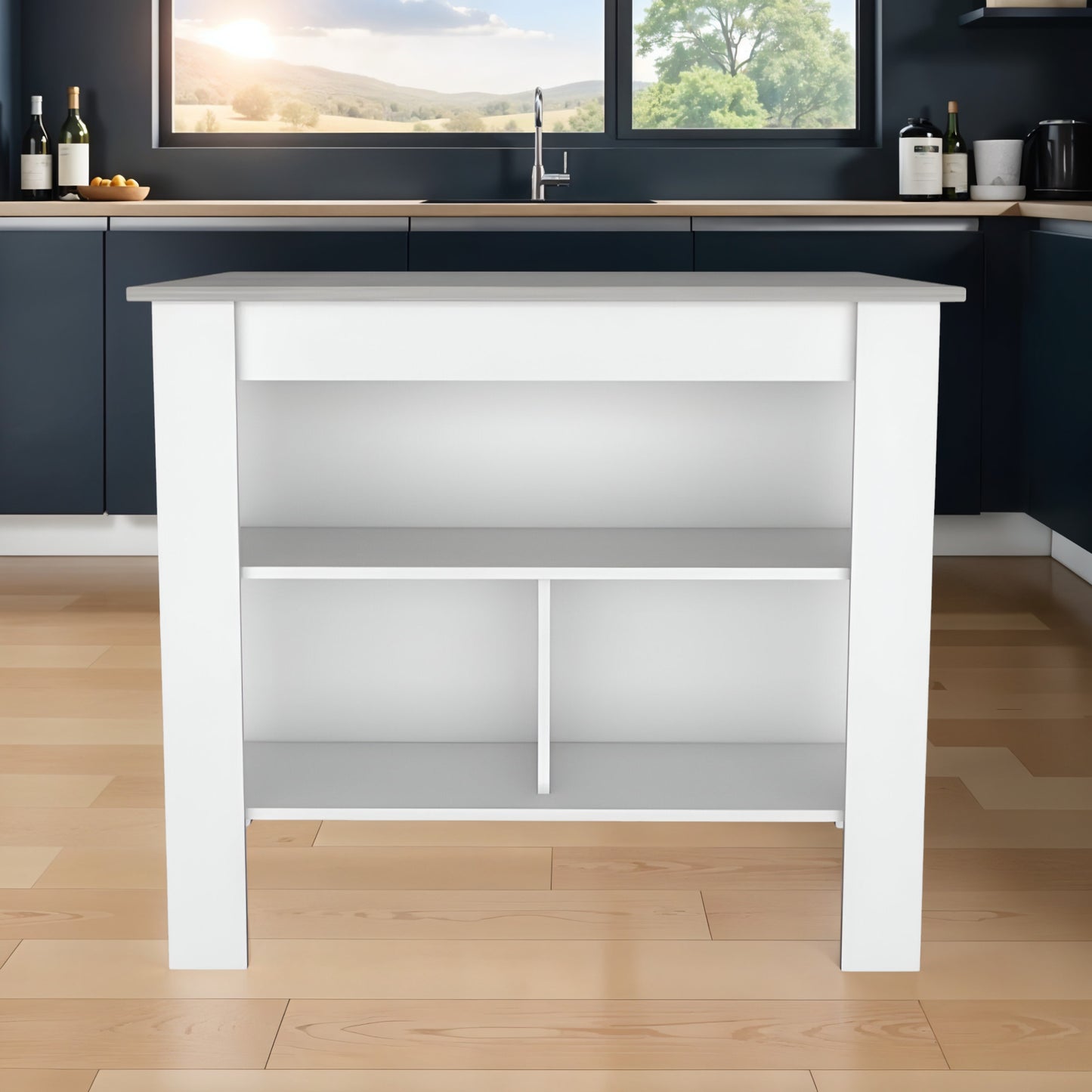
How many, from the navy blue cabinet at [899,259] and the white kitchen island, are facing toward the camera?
2

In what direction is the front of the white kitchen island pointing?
toward the camera

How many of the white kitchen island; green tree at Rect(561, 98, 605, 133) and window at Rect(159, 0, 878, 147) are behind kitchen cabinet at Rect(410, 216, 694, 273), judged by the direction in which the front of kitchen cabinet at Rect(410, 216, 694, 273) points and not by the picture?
2

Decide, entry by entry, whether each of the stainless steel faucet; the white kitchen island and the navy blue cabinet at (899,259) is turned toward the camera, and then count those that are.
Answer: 3

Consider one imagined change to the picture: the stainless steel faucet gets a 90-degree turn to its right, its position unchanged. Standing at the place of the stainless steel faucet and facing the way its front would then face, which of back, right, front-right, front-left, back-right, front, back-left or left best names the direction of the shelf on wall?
back

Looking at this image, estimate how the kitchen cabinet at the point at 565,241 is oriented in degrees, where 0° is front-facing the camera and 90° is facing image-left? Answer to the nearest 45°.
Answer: approximately 0°

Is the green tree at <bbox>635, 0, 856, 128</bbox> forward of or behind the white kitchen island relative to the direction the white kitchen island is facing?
behind

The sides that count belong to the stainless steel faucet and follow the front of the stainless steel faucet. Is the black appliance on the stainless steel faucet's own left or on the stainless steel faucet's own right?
on the stainless steel faucet's own left

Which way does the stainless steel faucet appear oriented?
toward the camera

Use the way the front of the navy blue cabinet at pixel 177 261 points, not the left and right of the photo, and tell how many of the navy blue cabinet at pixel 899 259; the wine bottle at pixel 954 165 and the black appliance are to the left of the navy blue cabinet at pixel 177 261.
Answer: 3
